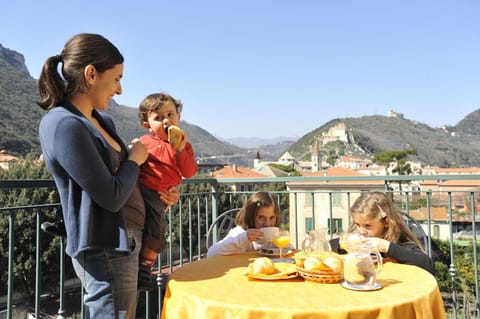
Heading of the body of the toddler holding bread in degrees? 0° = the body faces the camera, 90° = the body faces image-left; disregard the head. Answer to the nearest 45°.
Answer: approximately 315°

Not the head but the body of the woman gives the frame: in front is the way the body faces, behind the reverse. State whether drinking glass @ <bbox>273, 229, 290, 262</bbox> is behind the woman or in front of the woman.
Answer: in front

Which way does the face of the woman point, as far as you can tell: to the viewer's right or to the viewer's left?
to the viewer's right

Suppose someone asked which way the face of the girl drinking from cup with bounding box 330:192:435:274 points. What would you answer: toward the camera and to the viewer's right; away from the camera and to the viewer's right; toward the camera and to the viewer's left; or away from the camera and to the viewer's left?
toward the camera and to the viewer's left

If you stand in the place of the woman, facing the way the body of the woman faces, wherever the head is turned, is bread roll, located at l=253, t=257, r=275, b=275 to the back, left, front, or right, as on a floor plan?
front

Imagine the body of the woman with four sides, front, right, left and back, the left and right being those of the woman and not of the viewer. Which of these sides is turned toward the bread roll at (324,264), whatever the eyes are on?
front

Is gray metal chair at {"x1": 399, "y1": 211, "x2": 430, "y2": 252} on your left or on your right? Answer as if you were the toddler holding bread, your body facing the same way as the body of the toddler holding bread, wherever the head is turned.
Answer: on your left

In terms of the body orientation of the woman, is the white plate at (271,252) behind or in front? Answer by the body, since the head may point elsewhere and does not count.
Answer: in front

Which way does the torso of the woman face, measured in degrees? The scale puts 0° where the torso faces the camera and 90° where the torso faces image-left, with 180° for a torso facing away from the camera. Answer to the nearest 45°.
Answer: approximately 270°
